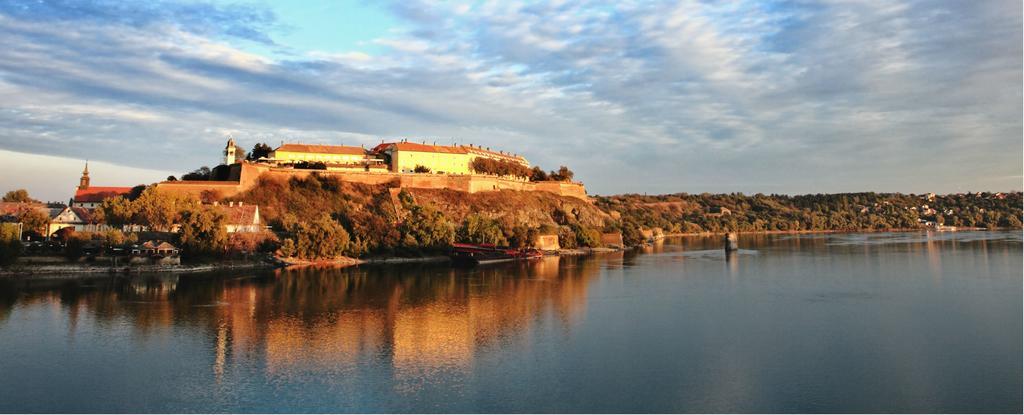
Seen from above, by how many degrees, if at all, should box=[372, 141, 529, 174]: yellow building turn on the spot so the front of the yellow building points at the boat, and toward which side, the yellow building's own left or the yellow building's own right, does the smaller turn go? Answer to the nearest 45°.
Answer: approximately 45° to the yellow building's own left

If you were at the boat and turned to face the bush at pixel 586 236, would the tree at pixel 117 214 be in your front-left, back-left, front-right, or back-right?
back-left

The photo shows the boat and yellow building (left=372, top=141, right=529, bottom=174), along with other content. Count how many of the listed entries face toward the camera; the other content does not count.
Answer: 1

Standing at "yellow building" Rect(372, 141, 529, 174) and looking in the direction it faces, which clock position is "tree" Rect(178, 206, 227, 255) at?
The tree is roughly at 1 o'clock from the yellow building.

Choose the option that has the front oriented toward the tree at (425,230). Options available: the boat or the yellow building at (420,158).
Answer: the yellow building

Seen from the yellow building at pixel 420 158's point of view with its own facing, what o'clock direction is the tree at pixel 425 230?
The tree is roughly at 12 o'clock from the yellow building.
